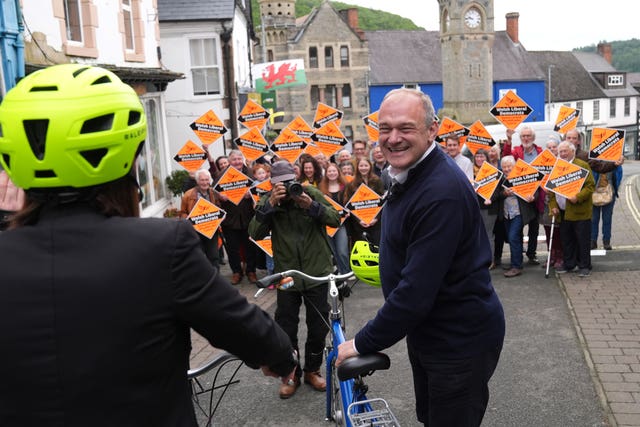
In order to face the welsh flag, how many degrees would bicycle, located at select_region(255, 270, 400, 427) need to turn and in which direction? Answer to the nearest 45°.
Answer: approximately 45° to its right

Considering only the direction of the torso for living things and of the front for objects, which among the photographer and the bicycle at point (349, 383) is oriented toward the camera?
the photographer

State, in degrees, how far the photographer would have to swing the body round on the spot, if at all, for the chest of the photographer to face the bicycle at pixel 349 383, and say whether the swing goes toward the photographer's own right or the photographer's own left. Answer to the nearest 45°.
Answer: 0° — they already face it

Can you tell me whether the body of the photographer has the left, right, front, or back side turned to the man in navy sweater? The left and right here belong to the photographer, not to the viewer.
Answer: front

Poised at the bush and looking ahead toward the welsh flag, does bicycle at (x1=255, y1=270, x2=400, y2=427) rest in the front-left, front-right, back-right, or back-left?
back-right

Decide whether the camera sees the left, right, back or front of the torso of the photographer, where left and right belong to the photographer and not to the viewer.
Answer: front

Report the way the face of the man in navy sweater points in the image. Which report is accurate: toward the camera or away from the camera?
toward the camera

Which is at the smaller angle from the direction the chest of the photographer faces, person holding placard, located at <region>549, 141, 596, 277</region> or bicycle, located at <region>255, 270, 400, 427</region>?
the bicycle

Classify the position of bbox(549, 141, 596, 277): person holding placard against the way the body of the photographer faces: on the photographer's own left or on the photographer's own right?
on the photographer's own left

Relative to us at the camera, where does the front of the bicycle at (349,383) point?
facing away from the viewer and to the left of the viewer

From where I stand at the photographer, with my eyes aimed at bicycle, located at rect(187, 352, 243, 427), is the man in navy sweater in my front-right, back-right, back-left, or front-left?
front-left

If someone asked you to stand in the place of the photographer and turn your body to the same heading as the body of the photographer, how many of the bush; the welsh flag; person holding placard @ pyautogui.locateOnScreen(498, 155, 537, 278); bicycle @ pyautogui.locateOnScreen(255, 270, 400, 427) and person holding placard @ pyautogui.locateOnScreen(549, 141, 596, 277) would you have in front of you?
1

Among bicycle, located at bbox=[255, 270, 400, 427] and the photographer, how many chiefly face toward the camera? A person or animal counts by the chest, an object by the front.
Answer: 1
